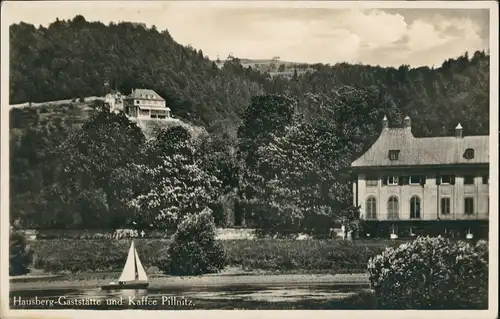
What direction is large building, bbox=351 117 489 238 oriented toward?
toward the camera

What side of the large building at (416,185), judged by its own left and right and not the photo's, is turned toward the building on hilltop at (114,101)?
back

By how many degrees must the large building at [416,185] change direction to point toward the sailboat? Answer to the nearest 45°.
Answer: approximately 90° to its right
